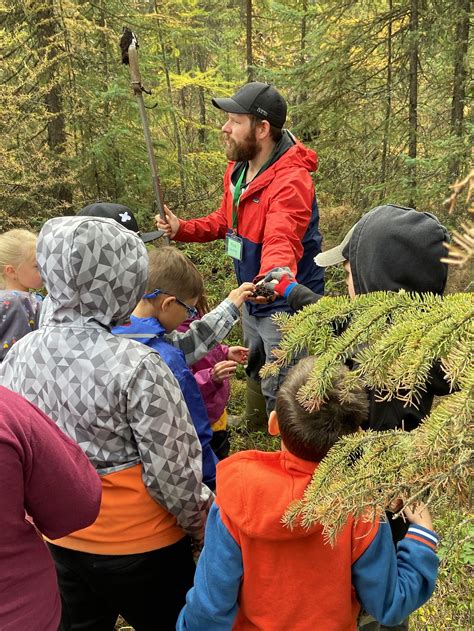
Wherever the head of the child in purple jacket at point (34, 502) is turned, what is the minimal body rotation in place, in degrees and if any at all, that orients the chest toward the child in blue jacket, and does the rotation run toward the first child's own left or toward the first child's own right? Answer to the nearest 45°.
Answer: approximately 45° to the first child's own right

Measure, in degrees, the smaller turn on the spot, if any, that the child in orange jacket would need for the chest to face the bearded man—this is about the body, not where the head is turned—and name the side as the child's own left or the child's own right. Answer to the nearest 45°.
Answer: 0° — they already face them

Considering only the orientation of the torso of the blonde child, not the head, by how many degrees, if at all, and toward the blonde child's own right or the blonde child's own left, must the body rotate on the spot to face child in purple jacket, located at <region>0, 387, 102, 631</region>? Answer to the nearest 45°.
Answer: approximately 90° to the blonde child's own right

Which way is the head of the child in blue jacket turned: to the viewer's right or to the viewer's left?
to the viewer's right

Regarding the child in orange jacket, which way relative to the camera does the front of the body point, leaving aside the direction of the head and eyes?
away from the camera

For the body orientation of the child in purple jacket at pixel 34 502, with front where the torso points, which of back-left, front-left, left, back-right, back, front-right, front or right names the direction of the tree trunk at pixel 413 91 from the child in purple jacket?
front-right

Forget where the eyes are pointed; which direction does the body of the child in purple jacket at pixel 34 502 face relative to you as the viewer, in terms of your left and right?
facing away from the viewer

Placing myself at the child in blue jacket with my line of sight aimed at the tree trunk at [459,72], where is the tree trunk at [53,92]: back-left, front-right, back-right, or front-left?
front-left

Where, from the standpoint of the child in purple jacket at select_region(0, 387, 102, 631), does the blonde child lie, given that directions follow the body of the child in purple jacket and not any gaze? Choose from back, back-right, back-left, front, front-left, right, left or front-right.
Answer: front

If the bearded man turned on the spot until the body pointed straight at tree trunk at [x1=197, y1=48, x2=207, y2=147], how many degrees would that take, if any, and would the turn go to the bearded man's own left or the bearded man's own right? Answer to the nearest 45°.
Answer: approximately 135° to the bearded man's own right

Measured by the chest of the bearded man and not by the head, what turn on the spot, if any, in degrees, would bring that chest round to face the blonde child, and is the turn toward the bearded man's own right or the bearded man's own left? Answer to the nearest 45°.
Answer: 0° — they already face them

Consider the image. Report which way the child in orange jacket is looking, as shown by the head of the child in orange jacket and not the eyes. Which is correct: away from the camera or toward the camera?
away from the camera

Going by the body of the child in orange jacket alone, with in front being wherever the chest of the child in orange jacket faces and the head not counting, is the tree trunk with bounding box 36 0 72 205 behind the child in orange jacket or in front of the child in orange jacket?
in front

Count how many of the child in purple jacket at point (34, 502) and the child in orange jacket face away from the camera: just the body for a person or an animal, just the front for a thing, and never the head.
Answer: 2

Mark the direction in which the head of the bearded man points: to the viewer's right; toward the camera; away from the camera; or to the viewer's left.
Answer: to the viewer's left

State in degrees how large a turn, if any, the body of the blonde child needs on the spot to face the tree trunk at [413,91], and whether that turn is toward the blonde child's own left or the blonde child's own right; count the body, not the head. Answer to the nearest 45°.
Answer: approximately 45° to the blonde child's own left

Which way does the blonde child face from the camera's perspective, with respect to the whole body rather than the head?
to the viewer's right
